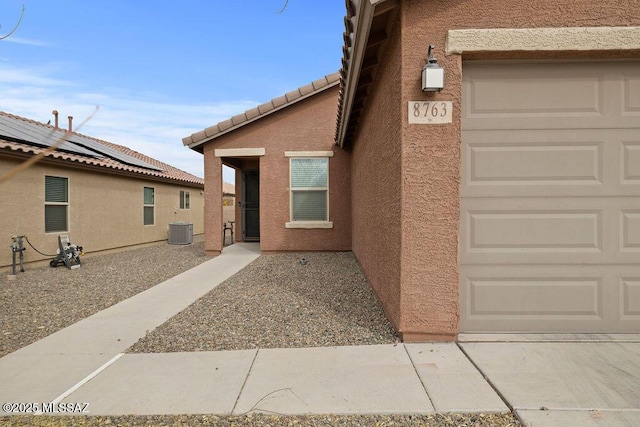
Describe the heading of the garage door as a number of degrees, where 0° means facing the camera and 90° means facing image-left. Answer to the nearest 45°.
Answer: approximately 0°

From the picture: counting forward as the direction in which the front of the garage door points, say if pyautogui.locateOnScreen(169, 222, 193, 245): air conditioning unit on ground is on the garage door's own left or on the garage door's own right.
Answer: on the garage door's own right

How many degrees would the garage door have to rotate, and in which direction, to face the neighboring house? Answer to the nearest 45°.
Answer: approximately 90° to its right

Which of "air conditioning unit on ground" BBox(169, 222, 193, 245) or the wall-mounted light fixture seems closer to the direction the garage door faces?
the wall-mounted light fixture

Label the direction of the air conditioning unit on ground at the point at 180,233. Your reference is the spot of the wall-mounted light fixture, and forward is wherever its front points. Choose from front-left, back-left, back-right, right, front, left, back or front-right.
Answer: back-right

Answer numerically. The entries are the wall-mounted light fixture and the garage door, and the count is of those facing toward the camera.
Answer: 2

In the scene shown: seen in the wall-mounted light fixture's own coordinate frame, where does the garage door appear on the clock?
The garage door is roughly at 8 o'clock from the wall-mounted light fixture.
